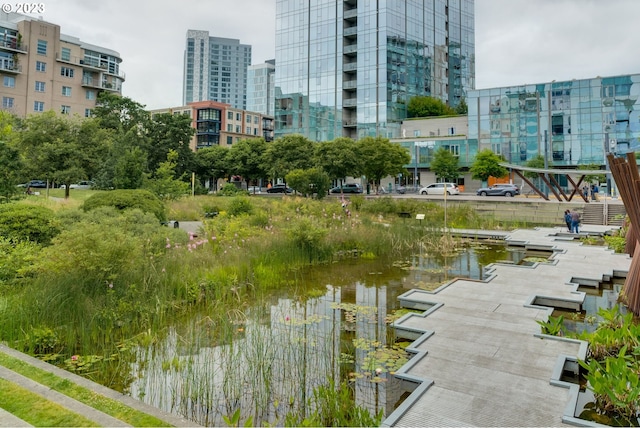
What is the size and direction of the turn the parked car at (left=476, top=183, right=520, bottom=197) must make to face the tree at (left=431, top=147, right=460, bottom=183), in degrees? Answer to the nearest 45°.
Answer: approximately 45° to its right

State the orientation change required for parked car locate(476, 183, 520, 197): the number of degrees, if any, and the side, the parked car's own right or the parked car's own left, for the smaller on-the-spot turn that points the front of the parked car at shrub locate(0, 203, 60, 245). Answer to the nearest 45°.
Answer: approximately 90° to the parked car's own left

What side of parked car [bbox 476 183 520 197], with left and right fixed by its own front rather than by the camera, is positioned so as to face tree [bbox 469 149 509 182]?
right

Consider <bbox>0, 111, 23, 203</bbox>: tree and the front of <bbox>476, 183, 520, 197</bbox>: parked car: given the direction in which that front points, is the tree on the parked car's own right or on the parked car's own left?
on the parked car's own left

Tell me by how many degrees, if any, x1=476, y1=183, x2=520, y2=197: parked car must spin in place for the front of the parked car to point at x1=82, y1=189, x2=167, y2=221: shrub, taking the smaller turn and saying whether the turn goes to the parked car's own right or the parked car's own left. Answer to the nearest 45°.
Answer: approximately 90° to the parked car's own left

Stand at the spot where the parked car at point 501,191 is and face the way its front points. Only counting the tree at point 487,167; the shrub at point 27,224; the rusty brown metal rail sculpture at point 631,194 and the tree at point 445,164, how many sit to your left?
2

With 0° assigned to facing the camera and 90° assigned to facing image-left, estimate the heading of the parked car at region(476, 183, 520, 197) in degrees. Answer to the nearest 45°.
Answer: approximately 90°

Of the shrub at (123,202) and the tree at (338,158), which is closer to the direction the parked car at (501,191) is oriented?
the tree

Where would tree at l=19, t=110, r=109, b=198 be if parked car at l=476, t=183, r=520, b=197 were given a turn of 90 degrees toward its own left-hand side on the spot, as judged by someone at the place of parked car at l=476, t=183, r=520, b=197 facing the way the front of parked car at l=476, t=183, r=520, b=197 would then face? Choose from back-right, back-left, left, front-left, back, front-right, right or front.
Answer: front-right

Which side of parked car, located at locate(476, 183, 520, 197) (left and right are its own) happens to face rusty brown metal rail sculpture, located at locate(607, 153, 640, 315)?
left

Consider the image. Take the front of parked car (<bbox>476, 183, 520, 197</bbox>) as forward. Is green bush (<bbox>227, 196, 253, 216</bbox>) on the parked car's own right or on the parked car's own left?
on the parked car's own left

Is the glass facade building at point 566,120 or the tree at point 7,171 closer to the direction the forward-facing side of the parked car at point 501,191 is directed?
the tree

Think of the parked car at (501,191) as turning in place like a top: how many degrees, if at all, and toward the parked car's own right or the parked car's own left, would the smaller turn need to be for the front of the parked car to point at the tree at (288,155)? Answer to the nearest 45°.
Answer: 0° — it already faces it

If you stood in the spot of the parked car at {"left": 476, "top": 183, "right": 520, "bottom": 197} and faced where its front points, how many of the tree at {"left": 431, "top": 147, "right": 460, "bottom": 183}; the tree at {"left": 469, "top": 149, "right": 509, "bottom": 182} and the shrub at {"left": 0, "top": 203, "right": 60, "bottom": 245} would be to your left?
1

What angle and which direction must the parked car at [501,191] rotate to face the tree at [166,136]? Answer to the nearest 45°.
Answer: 0° — it already faces it

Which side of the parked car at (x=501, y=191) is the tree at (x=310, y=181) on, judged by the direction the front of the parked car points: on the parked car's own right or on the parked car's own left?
on the parked car's own left
